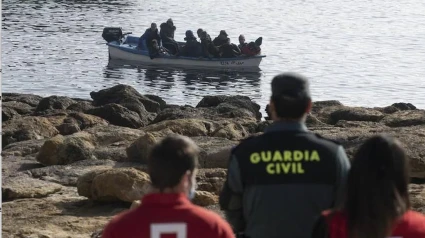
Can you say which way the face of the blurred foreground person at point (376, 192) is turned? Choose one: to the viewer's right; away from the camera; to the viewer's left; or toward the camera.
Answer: away from the camera

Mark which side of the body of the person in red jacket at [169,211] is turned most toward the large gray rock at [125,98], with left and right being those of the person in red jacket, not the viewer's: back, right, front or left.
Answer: front

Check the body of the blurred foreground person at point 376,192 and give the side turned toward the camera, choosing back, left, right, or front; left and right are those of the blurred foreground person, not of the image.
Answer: back

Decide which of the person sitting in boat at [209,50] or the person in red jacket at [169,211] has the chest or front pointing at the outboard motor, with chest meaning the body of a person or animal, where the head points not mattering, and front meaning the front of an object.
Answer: the person in red jacket

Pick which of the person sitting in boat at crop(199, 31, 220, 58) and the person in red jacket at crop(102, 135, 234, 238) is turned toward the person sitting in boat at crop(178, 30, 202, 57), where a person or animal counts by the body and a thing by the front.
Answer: the person in red jacket

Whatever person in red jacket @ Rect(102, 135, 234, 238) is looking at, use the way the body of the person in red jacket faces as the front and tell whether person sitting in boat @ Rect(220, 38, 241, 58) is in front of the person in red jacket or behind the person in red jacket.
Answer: in front

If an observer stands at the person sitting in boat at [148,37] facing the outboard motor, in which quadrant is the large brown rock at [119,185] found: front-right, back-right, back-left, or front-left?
back-left

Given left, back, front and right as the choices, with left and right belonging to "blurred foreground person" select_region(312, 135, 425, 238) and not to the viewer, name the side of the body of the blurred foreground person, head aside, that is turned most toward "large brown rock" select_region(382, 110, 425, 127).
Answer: front

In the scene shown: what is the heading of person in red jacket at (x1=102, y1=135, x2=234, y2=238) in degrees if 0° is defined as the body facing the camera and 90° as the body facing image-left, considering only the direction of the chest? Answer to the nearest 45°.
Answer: approximately 180°

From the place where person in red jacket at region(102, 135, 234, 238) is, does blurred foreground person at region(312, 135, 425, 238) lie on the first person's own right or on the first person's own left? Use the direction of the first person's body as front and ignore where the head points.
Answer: on the first person's own right

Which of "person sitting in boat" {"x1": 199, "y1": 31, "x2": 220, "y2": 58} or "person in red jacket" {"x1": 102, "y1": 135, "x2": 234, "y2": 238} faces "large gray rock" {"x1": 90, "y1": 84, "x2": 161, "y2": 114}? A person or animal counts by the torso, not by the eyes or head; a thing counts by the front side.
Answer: the person in red jacket
